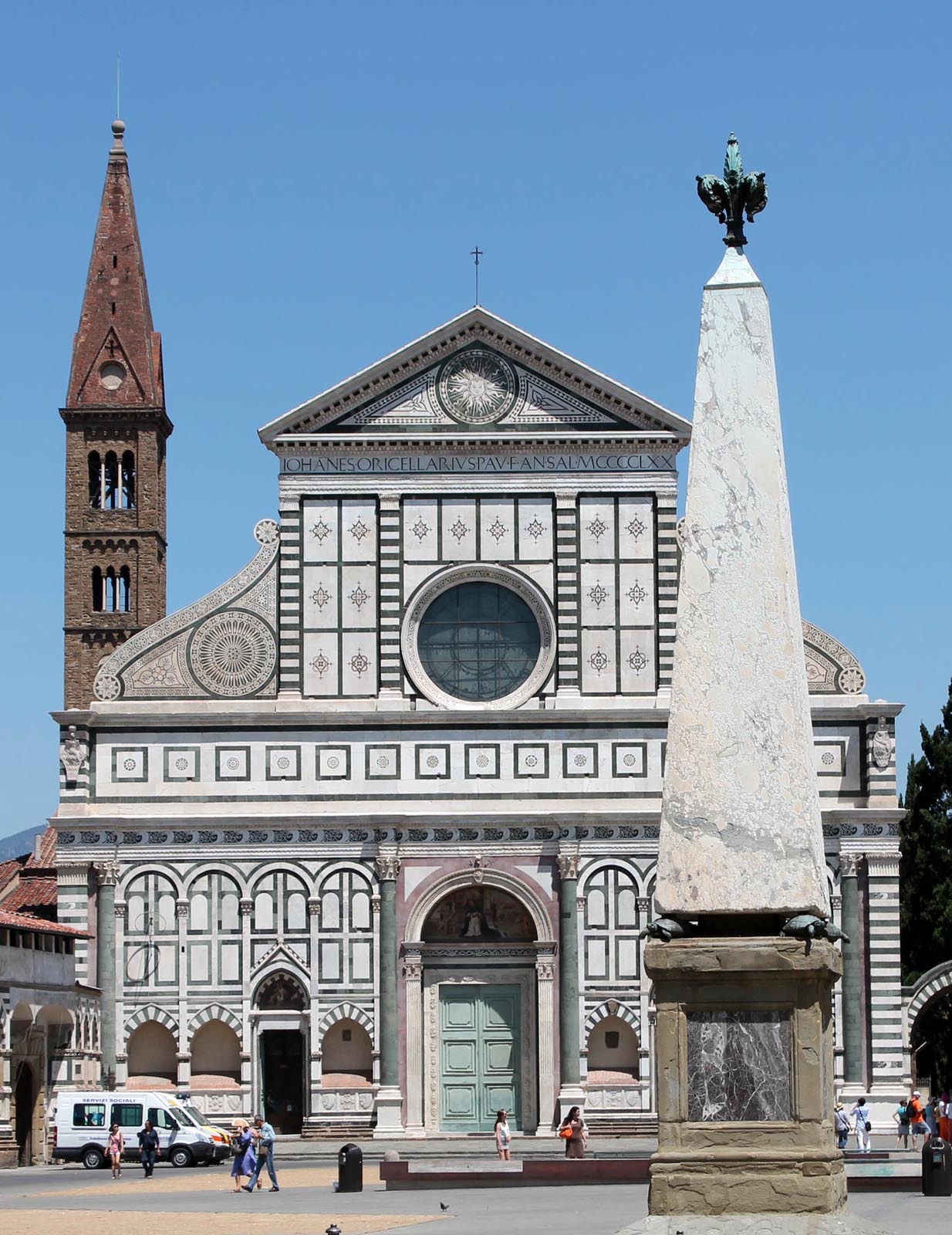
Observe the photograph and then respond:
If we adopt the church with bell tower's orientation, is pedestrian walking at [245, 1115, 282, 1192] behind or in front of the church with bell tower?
in front

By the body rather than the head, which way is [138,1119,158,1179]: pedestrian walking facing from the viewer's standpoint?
toward the camera

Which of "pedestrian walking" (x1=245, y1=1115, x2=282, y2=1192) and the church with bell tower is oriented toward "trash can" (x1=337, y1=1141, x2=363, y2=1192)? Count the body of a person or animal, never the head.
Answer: the church with bell tower

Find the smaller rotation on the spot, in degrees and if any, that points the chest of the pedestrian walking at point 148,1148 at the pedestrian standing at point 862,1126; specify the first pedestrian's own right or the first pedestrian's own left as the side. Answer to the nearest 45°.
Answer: approximately 90° to the first pedestrian's own left

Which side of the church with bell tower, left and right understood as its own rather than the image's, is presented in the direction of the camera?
front

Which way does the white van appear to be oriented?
to the viewer's right

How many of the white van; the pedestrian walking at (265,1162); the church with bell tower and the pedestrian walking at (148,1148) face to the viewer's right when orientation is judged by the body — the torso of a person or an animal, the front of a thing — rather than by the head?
1

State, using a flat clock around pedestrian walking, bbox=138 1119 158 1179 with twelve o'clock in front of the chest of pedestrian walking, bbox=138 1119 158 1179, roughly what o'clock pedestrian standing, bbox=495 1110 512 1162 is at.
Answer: pedestrian standing, bbox=495 1110 512 1162 is roughly at 9 o'clock from pedestrian walking, bbox=138 1119 158 1179.
